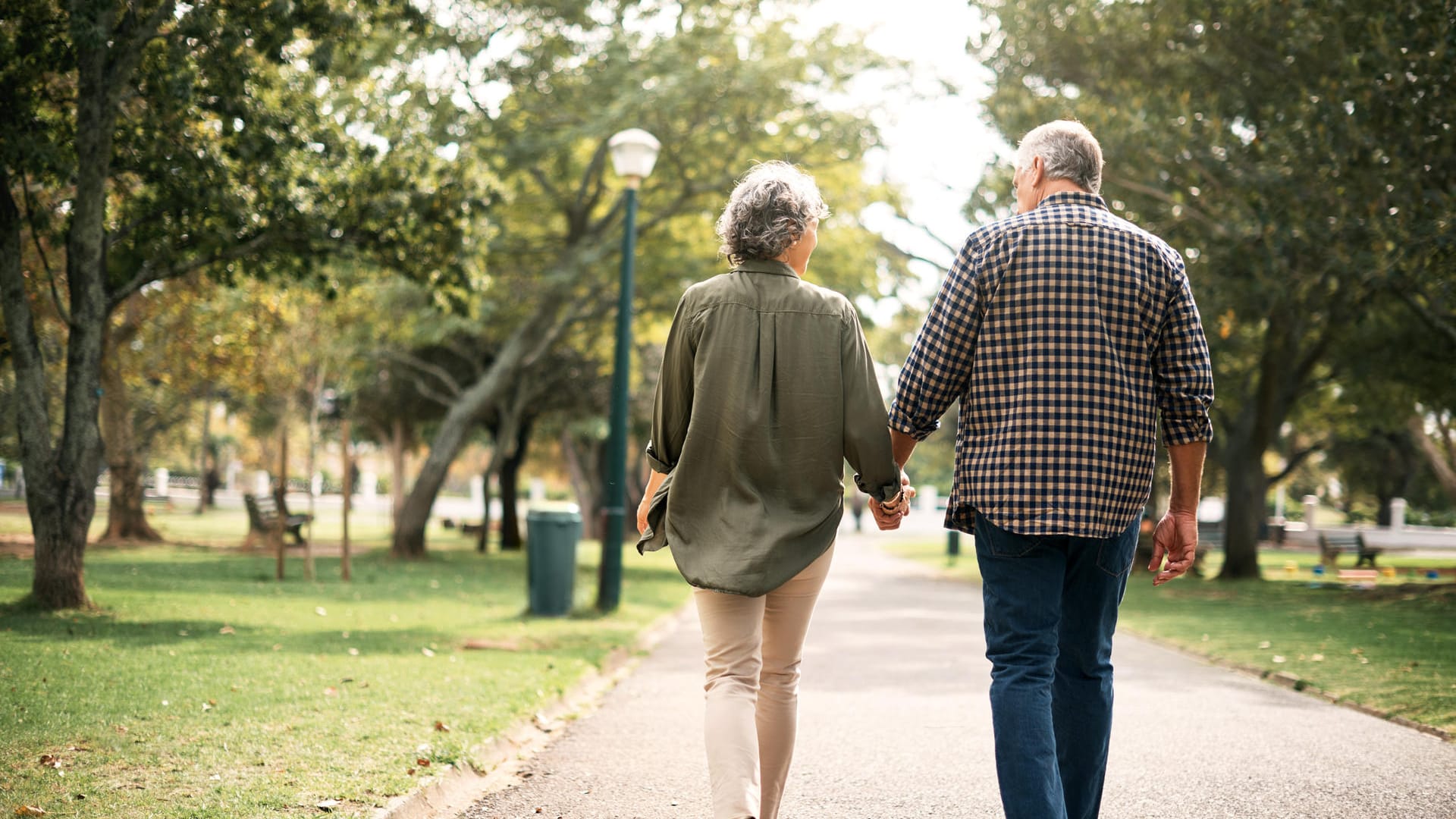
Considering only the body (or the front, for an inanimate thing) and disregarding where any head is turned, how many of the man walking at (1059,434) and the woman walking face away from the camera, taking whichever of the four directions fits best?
2

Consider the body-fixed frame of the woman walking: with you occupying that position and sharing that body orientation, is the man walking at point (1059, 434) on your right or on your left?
on your right

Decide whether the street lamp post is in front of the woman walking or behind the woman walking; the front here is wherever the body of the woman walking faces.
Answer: in front

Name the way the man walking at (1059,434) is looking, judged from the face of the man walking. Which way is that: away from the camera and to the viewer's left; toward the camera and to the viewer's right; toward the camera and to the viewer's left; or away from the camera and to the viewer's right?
away from the camera and to the viewer's left

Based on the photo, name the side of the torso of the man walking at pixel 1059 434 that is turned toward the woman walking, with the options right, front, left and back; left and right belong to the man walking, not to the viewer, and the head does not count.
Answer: left

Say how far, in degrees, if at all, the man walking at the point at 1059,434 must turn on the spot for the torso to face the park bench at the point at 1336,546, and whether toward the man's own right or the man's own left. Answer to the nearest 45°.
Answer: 0° — they already face it

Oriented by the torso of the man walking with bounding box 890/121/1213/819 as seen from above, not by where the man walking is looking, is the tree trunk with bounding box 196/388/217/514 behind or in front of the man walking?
in front

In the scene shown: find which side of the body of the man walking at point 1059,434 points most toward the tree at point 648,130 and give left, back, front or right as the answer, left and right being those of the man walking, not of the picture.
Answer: front

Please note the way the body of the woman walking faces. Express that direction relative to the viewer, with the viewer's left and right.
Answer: facing away from the viewer

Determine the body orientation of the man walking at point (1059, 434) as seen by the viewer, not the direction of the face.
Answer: away from the camera

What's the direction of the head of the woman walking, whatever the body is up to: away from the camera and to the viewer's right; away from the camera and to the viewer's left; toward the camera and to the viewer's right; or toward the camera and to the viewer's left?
away from the camera and to the viewer's right

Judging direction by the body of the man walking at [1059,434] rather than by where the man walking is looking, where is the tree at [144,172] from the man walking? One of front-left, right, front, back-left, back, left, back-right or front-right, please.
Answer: front-left

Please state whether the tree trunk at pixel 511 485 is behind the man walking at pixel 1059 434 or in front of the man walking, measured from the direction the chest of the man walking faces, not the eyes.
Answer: in front

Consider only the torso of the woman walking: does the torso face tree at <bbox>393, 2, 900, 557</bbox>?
yes
